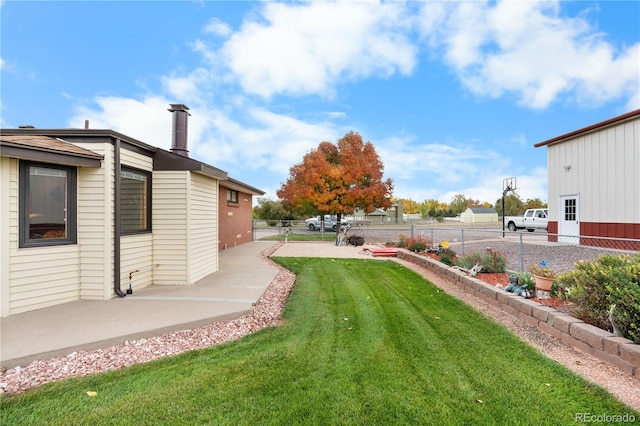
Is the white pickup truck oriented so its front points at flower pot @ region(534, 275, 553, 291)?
no

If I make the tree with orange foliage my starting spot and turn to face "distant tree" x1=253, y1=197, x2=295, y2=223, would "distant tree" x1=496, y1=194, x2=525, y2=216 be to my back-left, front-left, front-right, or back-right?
front-right

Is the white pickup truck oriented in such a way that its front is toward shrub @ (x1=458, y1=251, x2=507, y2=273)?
no
